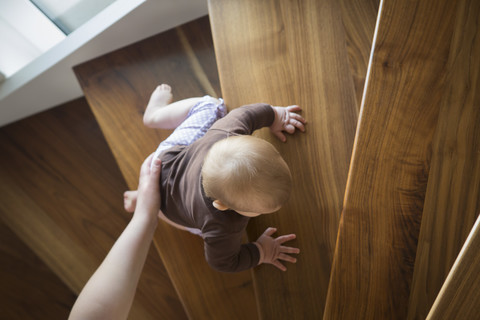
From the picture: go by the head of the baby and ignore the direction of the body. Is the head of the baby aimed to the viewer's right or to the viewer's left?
to the viewer's right

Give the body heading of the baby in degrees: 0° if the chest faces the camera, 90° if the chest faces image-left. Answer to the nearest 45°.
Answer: approximately 270°

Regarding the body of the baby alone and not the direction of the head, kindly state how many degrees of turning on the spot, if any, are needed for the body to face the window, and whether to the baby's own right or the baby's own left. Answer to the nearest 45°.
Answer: approximately 135° to the baby's own left
